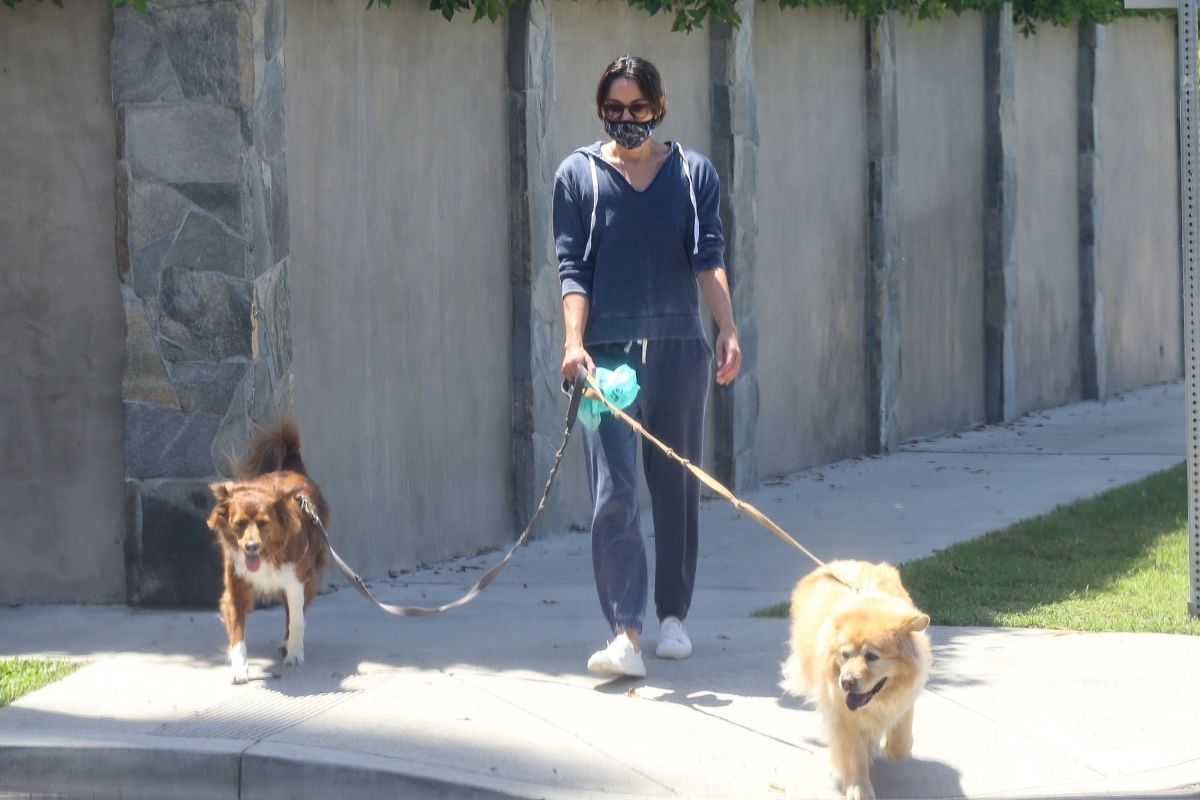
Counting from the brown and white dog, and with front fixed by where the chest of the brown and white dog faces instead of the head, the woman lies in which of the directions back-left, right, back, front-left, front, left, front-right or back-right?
left

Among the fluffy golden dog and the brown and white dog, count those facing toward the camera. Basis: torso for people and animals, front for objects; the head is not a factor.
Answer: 2

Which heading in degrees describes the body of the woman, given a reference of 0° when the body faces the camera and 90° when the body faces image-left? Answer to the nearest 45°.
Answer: approximately 0°

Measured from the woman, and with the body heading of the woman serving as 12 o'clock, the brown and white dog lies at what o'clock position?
The brown and white dog is roughly at 3 o'clock from the woman.

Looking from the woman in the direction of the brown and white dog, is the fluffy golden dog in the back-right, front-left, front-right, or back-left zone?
back-left

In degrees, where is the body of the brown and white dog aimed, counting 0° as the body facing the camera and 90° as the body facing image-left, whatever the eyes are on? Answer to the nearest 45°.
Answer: approximately 0°

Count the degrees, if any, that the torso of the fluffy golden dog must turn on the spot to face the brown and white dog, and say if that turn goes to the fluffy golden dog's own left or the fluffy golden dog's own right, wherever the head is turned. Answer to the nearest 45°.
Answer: approximately 135° to the fluffy golden dog's own right

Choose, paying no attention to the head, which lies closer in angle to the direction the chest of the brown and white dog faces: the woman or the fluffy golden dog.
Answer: the fluffy golden dog

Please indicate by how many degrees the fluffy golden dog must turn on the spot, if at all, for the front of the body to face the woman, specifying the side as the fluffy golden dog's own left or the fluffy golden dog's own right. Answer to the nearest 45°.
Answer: approximately 135° to the fluffy golden dog's own right

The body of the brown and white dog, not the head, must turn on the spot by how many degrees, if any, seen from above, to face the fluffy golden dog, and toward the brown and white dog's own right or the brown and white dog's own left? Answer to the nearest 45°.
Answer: approximately 45° to the brown and white dog's own left

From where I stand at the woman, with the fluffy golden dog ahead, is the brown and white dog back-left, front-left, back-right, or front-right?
back-right
